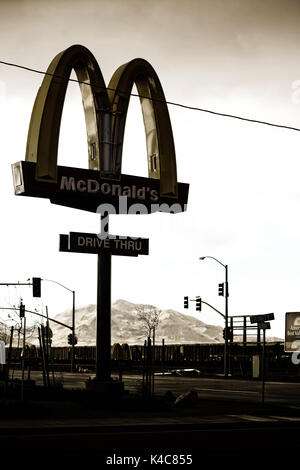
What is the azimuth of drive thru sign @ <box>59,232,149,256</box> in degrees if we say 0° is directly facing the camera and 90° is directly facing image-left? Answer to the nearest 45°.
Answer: approximately 315°

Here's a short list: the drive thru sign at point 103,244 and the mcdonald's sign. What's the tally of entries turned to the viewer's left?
0

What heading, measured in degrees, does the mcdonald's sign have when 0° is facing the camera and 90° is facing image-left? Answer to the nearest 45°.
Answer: approximately 315°

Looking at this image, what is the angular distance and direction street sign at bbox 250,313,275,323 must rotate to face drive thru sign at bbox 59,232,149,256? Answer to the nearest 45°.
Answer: approximately 45° to its right
